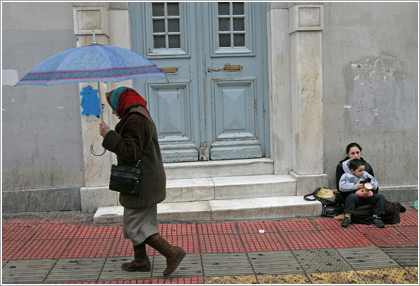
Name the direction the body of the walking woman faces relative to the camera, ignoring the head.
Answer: to the viewer's left

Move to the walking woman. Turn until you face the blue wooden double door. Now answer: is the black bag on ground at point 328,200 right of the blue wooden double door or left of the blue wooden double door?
right

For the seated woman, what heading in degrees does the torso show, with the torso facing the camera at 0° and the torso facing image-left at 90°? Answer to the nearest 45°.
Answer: approximately 0°

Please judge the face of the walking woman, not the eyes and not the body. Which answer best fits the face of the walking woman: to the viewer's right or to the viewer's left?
to the viewer's left

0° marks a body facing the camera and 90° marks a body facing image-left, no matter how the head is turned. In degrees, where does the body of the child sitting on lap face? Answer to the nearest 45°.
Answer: approximately 0°

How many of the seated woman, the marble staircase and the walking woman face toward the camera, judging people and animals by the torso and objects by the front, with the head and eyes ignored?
2

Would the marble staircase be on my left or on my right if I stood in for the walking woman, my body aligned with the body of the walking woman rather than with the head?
on my right

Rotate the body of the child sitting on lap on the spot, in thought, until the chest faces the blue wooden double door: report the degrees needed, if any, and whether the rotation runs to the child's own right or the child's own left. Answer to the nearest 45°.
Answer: approximately 90° to the child's own right

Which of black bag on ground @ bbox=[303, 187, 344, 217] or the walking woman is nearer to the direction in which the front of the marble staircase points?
the walking woman

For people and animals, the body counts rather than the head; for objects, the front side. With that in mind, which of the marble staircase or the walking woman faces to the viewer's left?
the walking woman
